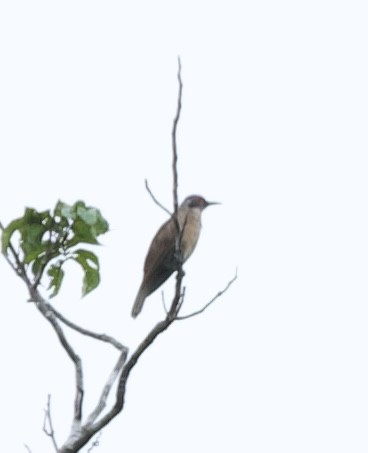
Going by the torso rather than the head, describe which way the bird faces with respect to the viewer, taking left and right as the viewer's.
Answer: facing to the right of the viewer

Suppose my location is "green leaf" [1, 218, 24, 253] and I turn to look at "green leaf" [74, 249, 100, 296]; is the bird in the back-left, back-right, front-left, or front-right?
front-left

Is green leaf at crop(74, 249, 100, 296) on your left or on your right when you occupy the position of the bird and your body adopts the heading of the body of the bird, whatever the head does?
on your right
